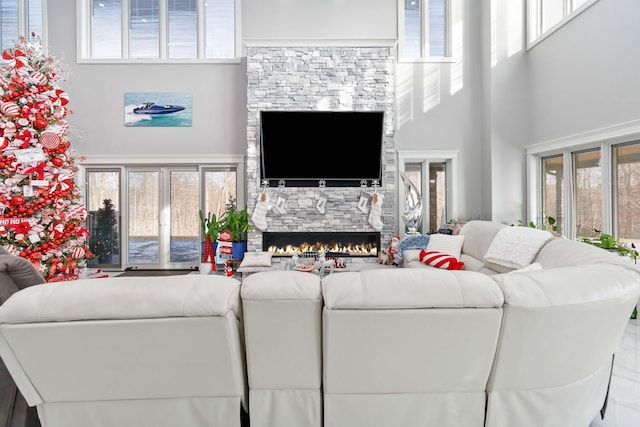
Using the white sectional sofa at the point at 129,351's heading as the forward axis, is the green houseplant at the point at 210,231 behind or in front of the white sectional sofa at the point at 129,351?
in front

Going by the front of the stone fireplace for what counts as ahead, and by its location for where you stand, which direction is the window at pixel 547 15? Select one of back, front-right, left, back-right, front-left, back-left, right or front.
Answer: left

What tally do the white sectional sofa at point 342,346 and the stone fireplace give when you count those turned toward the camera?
1

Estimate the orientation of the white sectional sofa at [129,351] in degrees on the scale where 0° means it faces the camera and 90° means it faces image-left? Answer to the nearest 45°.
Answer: approximately 180°

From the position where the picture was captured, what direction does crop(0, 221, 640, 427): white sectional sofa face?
facing away from the viewer

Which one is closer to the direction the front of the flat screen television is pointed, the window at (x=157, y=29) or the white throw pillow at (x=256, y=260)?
the white throw pillow

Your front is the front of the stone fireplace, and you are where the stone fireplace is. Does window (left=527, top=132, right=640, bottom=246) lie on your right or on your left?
on your left

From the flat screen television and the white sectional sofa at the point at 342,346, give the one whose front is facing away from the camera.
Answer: the white sectional sofa
